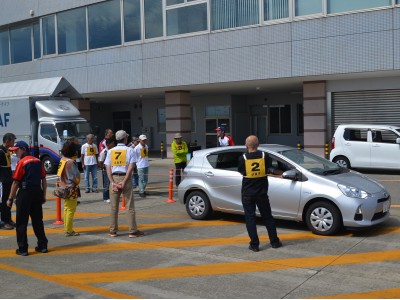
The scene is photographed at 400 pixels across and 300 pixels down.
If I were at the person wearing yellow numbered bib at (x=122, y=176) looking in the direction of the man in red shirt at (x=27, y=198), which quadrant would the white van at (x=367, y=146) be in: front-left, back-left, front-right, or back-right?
back-right

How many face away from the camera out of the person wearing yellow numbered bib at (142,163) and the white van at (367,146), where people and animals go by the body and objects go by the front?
0

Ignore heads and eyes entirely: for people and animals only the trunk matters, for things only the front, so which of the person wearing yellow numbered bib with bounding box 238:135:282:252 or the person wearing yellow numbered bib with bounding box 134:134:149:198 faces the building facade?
the person wearing yellow numbered bib with bounding box 238:135:282:252

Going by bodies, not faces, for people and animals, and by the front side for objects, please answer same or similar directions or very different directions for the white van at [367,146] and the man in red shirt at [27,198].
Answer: very different directions

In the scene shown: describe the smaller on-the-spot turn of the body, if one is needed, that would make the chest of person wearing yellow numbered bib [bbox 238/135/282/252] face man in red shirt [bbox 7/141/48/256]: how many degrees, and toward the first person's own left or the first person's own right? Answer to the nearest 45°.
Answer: approximately 90° to the first person's own left

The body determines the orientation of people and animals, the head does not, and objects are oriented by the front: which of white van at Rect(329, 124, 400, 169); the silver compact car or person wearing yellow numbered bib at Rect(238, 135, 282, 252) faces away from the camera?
the person wearing yellow numbered bib

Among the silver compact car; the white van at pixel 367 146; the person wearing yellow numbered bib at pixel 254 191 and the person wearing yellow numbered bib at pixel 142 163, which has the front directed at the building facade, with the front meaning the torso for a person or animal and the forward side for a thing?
the person wearing yellow numbered bib at pixel 254 191

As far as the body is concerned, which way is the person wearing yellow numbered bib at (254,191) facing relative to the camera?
away from the camera
